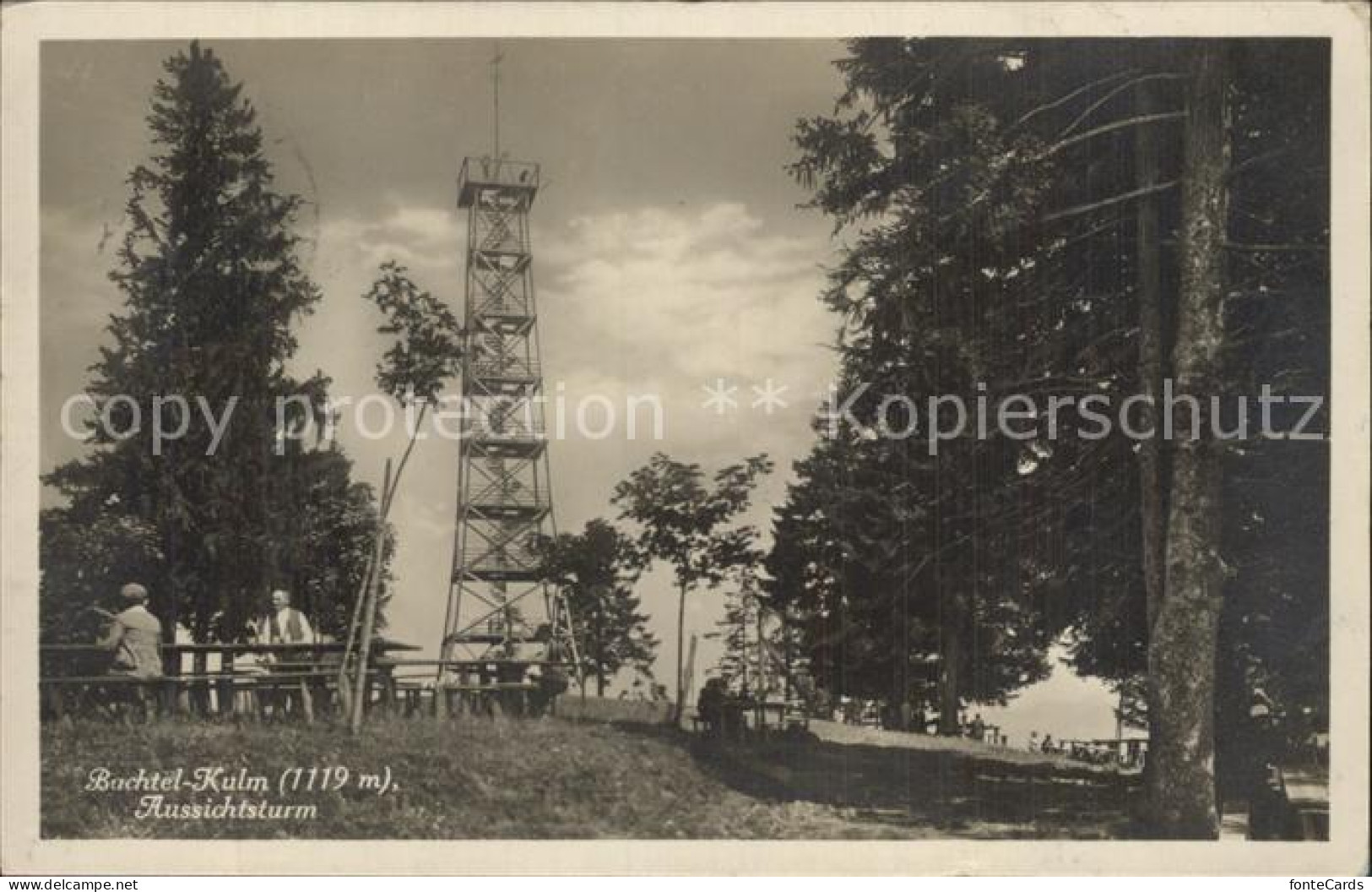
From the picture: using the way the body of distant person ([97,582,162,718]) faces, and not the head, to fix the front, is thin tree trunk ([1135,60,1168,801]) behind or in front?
behind

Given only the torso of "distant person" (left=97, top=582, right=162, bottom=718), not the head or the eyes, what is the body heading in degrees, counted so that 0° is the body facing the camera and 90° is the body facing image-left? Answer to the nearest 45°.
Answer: approximately 135°

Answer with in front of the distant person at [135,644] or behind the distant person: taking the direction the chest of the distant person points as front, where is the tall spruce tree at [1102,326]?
behind
